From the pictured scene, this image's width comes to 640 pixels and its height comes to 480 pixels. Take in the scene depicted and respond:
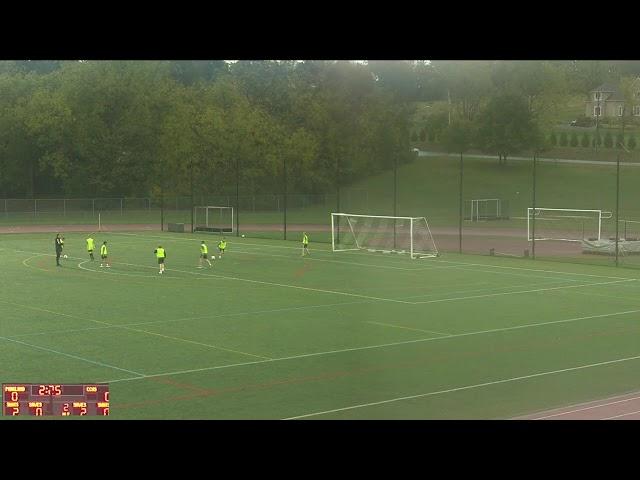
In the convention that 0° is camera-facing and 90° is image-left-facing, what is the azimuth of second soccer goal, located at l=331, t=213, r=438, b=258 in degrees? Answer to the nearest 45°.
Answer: approximately 45°
